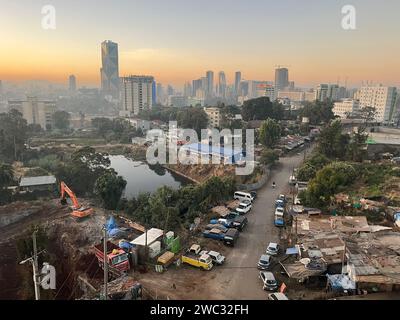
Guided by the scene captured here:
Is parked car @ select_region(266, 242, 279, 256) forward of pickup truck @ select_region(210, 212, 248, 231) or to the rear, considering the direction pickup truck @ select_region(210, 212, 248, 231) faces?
forward

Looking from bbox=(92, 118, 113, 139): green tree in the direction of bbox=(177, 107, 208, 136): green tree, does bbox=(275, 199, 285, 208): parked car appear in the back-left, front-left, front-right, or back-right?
front-right

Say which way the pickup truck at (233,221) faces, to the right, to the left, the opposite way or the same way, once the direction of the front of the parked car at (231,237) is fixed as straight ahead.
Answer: the same way

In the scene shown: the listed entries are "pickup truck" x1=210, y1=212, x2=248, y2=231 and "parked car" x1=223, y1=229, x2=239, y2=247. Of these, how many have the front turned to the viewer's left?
0

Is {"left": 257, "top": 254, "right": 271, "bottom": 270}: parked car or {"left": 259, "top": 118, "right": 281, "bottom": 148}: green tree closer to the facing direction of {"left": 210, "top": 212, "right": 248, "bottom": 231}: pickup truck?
the parked car

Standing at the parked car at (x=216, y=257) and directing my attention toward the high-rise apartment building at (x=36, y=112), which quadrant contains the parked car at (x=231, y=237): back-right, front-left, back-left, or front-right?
front-right

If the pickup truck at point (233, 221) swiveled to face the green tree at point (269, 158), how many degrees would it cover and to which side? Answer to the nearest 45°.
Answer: approximately 135° to its left

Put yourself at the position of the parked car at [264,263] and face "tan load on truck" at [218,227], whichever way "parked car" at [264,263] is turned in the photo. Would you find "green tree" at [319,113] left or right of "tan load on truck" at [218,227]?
right
